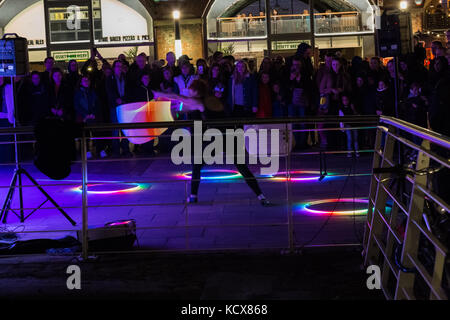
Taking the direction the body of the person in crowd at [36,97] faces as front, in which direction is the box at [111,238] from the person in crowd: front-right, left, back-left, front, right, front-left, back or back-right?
front

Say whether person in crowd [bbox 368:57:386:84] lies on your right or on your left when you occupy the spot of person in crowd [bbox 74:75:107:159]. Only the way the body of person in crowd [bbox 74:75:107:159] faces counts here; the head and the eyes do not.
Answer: on your left

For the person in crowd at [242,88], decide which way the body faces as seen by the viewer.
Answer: toward the camera

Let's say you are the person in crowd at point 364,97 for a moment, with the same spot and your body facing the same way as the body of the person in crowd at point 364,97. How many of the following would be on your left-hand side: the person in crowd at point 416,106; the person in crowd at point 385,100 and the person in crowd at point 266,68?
2

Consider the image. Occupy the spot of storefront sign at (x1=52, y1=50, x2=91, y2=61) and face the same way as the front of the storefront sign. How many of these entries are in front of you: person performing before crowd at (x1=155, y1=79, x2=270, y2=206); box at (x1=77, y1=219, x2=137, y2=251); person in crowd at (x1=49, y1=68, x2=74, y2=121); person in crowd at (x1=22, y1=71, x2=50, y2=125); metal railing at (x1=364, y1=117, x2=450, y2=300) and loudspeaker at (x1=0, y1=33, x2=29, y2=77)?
6

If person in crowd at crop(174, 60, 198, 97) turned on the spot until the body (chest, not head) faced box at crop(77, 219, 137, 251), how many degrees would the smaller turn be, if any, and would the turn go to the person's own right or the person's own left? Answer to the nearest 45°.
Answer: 0° — they already face it

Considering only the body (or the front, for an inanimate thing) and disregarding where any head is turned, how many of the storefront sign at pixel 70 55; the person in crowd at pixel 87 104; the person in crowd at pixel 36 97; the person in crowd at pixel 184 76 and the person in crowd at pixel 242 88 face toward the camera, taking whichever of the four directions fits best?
5

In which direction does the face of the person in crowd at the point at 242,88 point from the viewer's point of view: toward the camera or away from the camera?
toward the camera

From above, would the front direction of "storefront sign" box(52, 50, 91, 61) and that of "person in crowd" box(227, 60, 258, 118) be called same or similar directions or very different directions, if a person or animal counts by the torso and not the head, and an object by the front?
same or similar directions

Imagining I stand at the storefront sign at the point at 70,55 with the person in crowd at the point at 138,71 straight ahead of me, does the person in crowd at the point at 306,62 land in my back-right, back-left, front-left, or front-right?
front-left

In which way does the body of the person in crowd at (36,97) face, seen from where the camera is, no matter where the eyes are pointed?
toward the camera

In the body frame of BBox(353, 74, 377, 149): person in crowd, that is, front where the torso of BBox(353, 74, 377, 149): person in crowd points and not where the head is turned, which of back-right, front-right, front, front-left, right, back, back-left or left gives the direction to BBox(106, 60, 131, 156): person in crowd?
front-right

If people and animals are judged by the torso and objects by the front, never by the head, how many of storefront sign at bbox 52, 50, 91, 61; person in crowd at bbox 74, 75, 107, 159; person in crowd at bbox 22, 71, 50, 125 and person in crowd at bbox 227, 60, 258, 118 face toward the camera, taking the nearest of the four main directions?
4

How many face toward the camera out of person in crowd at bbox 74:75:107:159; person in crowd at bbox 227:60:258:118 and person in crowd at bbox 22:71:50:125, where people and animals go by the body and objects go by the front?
3
